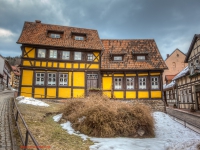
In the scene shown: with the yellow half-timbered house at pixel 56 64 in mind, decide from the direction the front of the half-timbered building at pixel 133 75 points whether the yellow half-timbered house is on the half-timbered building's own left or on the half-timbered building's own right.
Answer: on the half-timbered building's own right

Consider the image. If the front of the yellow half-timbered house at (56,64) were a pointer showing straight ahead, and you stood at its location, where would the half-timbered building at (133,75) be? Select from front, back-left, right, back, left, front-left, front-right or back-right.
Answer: left

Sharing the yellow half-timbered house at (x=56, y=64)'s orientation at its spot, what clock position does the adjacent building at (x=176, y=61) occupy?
The adjacent building is roughly at 8 o'clock from the yellow half-timbered house.

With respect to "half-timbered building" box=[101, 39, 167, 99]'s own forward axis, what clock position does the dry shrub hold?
The dry shrub is roughly at 12 o'clock from the half-timbered building.

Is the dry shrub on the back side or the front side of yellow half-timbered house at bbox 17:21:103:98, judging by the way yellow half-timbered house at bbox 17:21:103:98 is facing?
on the front side

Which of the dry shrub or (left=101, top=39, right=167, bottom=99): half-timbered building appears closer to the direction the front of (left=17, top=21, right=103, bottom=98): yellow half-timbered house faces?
the dry shrub

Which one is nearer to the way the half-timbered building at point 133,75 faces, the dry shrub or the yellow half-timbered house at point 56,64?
the dry shrub

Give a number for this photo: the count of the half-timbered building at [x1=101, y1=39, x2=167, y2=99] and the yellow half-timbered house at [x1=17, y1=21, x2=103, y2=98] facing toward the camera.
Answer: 2

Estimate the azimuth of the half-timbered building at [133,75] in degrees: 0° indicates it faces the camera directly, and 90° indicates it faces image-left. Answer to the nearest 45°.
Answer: approximately 0°

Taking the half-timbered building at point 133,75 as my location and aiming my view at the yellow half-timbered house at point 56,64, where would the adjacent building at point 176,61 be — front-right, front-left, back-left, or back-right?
back-right

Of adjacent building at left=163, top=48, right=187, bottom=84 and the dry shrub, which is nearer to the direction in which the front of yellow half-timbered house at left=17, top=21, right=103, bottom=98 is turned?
the dry shrub
